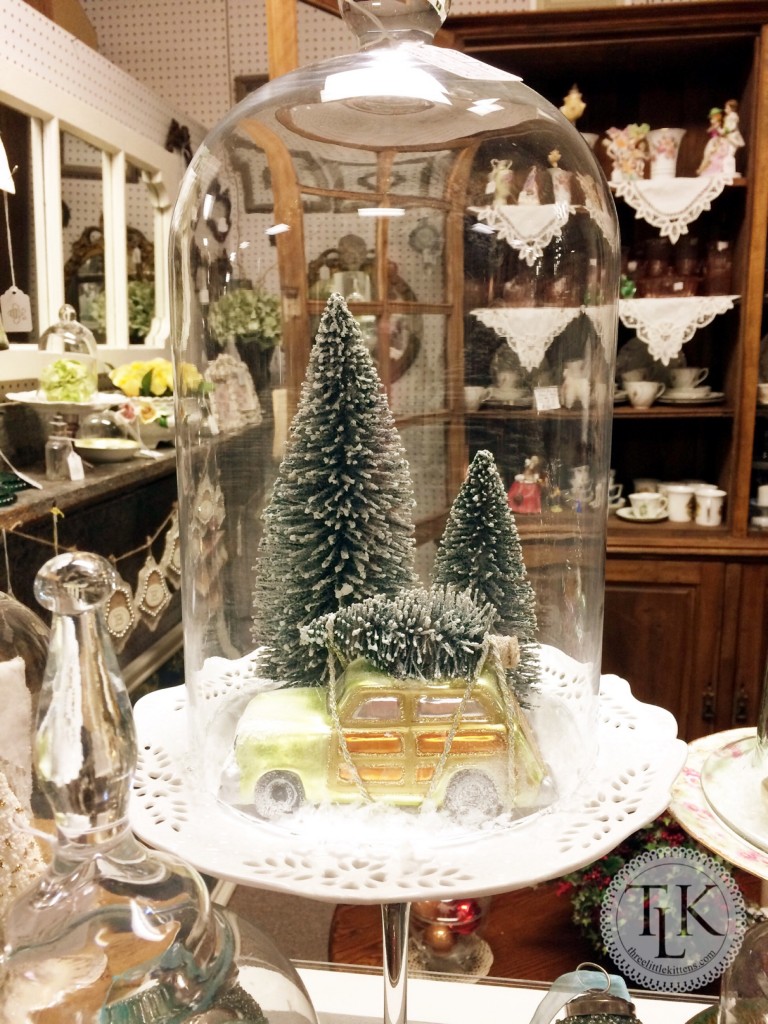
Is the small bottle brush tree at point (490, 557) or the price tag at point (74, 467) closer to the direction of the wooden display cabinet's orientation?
the small bottle brush tree

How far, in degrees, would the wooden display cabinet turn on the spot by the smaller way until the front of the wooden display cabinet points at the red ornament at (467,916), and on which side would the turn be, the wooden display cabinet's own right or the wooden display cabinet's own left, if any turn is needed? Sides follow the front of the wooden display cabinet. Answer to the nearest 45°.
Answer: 0° — it already faces it

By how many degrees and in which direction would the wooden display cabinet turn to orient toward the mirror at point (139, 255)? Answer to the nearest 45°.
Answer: approximately 90° to its right

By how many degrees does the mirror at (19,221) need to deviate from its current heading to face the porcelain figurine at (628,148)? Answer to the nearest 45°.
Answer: approximately 45° to its left

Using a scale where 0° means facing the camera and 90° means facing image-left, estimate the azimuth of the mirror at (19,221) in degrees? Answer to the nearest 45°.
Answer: approximately 315°

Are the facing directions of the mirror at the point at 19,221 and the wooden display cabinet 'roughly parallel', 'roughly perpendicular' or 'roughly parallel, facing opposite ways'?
roughly perpendicular

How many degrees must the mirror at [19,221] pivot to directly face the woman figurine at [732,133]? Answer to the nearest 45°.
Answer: approximately 45° to its left

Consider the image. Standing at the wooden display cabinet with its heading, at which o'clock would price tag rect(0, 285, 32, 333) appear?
The price tag is roughly at 2 o'clock from the wooden display cabinet.
